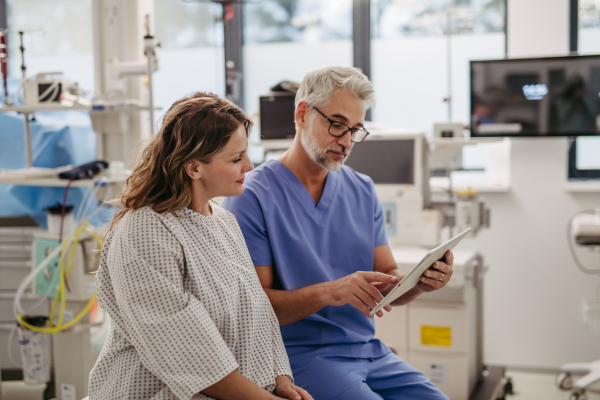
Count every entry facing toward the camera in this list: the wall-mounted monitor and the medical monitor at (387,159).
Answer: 2

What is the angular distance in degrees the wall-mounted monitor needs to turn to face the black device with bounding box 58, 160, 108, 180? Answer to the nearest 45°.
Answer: approximately 45° to its right

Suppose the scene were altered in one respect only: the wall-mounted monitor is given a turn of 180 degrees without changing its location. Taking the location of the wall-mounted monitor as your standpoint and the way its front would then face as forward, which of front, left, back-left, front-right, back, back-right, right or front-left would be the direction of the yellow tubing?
back-left

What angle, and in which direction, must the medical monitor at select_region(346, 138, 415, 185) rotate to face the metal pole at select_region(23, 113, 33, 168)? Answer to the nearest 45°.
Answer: approximately 90° to its right

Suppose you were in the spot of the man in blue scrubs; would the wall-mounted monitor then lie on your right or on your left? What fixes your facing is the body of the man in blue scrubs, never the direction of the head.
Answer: on your left

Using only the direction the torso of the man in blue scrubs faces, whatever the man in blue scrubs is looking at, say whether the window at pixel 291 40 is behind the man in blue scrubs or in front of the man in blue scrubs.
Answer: behind

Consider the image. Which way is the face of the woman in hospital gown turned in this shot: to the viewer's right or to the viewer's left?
to the viewer's right
